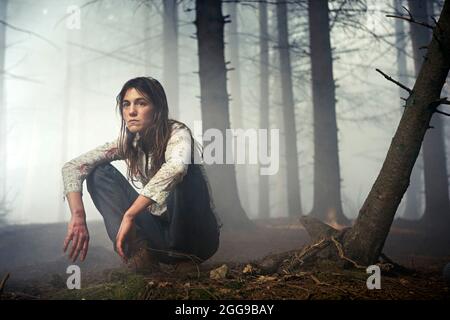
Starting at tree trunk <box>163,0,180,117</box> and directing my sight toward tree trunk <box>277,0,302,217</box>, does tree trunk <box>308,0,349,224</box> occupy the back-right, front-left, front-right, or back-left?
front-right

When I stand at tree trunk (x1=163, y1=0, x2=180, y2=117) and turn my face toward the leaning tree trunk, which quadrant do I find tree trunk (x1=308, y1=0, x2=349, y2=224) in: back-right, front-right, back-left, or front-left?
front-left

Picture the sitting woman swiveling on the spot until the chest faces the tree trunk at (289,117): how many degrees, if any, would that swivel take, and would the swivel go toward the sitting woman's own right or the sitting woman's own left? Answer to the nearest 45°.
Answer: approximately 180°

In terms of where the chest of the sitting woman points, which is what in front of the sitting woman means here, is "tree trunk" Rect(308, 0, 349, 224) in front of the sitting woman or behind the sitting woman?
behind

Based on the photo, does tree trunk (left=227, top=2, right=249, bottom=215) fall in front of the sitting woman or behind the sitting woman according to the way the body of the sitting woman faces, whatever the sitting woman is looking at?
behind

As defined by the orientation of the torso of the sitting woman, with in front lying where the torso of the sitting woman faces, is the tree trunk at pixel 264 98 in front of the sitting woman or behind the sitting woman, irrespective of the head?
behind

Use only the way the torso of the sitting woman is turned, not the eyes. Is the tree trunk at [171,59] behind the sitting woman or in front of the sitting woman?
behind

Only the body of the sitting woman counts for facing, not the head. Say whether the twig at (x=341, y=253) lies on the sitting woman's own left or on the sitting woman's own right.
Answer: on the sitting woman's own left

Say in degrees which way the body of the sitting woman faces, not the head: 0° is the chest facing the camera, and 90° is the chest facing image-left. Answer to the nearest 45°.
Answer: approximately 45°

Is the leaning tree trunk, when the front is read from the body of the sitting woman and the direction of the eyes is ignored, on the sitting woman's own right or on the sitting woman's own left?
on the sitting woman's own left
